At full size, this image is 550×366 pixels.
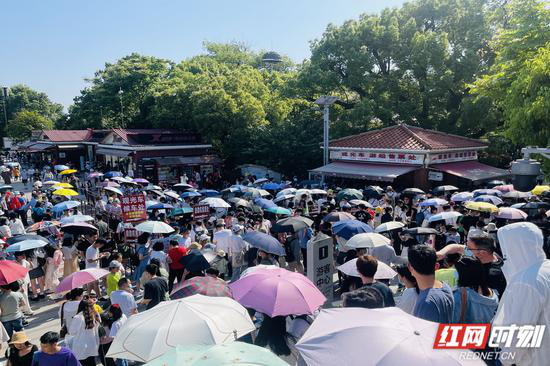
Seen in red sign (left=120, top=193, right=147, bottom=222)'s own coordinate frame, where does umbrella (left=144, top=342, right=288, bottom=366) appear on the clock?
The umbrella is roughly at 12 o'clock from the red sign.

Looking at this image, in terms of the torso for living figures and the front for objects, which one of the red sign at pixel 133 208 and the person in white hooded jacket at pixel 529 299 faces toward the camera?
the red sign

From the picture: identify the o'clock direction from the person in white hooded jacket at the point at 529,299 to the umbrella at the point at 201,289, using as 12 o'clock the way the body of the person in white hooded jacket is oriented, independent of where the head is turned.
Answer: The umbrella is roughly at 11 o'clock from the person in white hooded jacket.

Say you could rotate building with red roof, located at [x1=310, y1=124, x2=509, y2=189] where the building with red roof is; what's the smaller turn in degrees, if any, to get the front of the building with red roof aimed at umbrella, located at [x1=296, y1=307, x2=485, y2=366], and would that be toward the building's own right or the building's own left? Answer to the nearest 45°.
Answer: approximately 45° to the building's own left

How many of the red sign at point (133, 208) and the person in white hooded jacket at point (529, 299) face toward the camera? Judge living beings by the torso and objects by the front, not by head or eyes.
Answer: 1

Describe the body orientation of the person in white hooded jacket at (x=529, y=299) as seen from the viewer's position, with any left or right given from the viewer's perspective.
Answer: facing away from the viewer and to the left of the viewer

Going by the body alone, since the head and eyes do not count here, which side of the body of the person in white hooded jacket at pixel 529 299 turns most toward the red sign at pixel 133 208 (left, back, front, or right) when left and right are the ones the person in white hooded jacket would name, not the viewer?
front

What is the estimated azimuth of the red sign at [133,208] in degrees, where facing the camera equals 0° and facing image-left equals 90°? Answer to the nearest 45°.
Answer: approximately 0°
